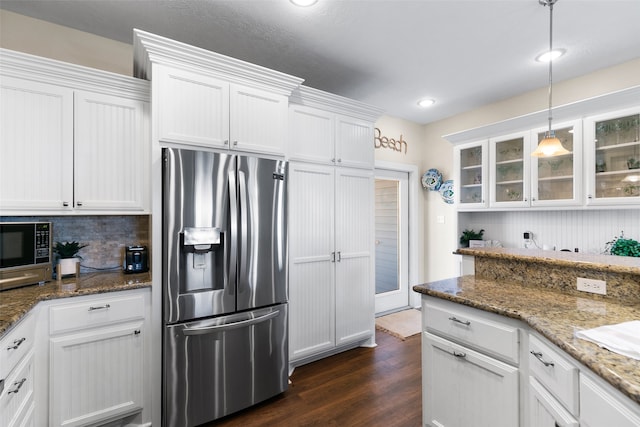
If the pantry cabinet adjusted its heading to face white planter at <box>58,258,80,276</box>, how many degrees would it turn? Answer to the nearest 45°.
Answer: approximately 90° to its right

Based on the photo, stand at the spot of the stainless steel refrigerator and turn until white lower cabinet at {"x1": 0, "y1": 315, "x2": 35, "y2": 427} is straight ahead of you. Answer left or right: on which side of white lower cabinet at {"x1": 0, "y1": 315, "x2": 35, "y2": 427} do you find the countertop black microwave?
right

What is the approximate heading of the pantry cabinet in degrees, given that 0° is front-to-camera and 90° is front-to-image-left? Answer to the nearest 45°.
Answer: approximately 315°

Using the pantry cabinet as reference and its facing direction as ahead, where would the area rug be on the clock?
The area rug is roughly at 9 o'clock from the pantry cabinet.

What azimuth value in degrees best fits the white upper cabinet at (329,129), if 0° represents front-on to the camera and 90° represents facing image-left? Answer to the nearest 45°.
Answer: approximately 315°

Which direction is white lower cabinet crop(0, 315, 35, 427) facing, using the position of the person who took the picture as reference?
facing to the right of the viewer

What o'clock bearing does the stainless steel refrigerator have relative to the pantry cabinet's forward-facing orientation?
The stainless steel refrigerator is roughly at 3 o'clock from the pantry cabinet.

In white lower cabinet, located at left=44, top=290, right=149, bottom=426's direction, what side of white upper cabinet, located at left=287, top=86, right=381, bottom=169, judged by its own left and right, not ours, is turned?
right

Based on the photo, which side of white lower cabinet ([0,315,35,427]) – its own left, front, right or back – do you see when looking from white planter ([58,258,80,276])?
left

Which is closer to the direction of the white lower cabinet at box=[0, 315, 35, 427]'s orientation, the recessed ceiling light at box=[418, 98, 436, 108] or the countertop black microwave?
the recessed ceiling light

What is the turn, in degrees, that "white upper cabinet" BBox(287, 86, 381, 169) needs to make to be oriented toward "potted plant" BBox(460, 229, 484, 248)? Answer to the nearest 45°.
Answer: approximately 90° to its left

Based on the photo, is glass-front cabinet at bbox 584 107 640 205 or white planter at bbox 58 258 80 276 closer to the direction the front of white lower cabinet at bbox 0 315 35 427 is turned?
the glass-front cabinet
